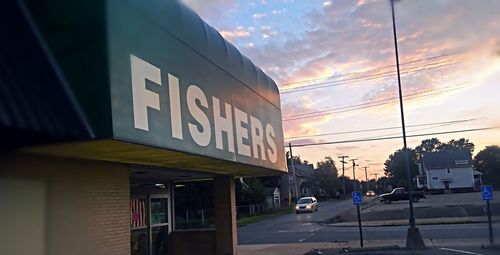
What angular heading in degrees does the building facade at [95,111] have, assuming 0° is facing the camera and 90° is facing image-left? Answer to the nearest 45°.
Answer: approximately 315°
